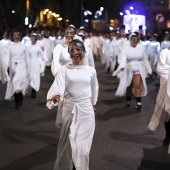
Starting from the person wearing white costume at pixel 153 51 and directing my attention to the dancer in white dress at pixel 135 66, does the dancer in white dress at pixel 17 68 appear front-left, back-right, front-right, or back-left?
front-right

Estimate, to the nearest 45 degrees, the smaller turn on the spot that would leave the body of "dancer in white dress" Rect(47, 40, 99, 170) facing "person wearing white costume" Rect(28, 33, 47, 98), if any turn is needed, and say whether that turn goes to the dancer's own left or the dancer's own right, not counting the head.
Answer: approximately 180°

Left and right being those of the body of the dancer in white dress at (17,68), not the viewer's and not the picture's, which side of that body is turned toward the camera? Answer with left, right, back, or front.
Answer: front

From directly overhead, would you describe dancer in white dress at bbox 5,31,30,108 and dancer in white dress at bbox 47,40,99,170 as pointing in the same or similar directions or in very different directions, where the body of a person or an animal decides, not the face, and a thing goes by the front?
same or similar directions

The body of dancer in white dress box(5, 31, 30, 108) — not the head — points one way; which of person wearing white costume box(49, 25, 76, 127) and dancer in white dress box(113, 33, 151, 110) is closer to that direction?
the person wearing white costume

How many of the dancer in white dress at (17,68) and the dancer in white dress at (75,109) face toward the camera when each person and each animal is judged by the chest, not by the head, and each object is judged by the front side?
2

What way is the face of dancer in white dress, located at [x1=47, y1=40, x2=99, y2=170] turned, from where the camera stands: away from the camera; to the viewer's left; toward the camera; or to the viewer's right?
toward the camera

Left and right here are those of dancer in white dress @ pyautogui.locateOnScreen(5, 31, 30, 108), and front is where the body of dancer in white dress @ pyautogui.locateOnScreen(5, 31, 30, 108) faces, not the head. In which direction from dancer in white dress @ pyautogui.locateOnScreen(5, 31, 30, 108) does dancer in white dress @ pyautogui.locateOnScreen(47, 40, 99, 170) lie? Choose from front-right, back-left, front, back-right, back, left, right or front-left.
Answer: front

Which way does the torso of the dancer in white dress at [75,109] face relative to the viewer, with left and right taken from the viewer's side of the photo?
facing the viewer

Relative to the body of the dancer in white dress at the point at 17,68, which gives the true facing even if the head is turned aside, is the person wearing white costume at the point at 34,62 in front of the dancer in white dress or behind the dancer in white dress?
behind

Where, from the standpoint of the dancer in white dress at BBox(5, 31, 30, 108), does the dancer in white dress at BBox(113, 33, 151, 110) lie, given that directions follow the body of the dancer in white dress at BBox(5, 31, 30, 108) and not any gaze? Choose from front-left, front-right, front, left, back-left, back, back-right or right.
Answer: left

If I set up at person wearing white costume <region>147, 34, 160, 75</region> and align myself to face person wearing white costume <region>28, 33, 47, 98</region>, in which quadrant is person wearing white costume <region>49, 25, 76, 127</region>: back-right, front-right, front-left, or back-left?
front-left

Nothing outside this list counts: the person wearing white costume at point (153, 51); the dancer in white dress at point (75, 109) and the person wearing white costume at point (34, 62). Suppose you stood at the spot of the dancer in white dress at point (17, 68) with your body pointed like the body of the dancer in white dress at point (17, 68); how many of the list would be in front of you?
1

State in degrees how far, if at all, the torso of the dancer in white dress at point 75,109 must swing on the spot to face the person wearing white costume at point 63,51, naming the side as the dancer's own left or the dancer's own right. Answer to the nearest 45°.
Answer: approximately 180°

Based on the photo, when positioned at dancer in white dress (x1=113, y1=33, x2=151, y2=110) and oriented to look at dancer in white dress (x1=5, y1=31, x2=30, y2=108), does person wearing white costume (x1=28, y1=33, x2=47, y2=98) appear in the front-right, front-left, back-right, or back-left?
front-right
